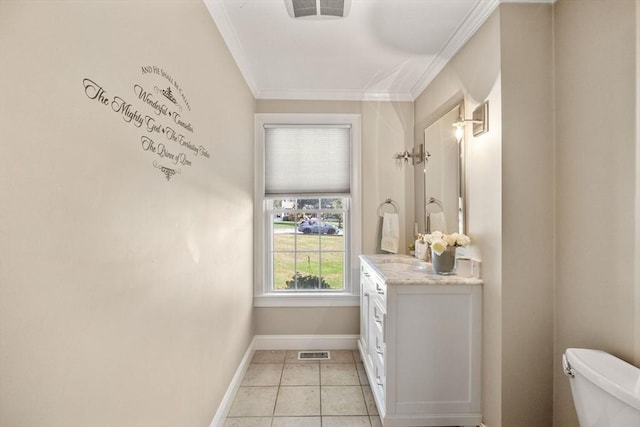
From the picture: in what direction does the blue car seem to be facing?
to the viewer's right

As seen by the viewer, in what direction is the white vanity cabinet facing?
to the viewer's left

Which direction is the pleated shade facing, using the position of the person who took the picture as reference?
facing the viewer

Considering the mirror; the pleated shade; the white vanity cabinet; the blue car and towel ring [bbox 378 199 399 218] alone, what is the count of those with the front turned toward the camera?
2

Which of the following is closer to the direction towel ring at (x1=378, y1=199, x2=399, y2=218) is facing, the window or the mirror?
the mirror

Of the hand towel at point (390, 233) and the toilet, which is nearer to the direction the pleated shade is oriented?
the toilet

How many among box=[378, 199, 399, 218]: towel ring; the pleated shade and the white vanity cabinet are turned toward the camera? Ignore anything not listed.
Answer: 2

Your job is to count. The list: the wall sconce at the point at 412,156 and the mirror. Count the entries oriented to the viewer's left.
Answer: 2

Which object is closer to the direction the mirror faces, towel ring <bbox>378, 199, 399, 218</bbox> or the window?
the window

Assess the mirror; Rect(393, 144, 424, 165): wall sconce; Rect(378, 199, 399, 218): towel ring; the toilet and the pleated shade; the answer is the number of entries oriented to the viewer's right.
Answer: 0

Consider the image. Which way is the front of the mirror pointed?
to the viewer's left

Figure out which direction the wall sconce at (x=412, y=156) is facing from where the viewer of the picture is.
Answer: facing to the left of the viewer
